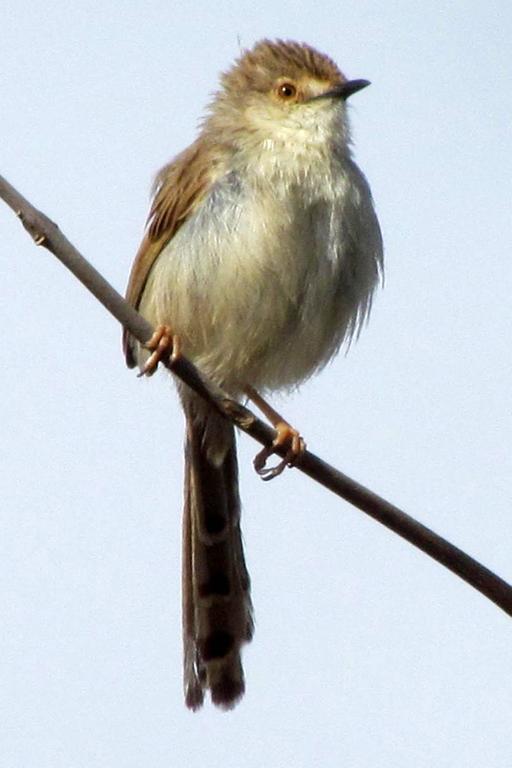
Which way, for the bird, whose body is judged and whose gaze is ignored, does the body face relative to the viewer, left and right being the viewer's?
facing the viewer and to the right of the viewer
